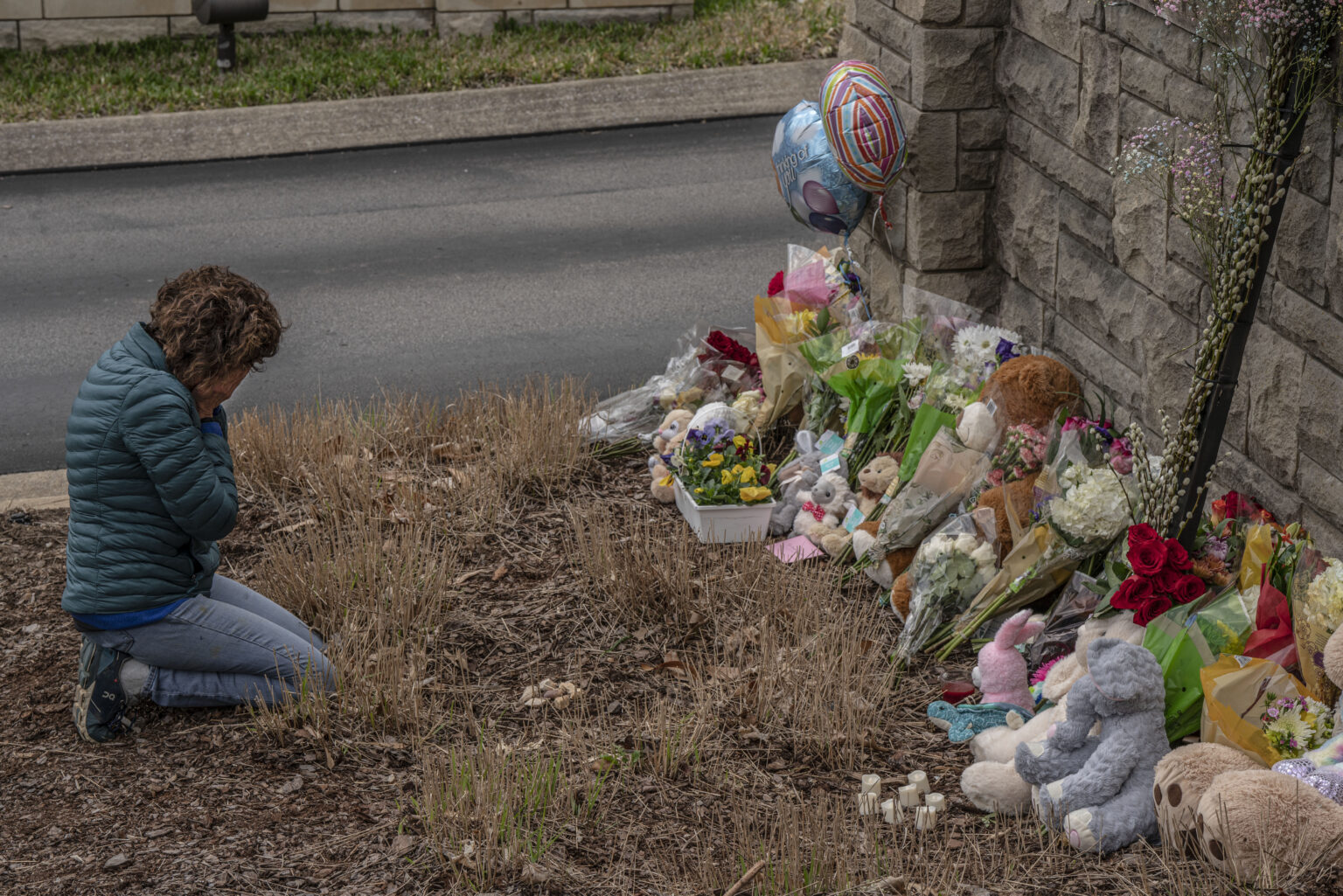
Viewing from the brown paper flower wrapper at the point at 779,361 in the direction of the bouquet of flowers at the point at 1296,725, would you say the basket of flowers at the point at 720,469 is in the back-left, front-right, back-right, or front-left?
front-right

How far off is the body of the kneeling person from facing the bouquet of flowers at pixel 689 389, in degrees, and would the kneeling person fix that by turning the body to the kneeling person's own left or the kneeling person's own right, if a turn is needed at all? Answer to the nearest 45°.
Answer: approximately 45° to the kneeling person's own left

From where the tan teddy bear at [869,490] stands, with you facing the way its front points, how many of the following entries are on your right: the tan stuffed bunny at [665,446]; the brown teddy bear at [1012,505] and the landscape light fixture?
2

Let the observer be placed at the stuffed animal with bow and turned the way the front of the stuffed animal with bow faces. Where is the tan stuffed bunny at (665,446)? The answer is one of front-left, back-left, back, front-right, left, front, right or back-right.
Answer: right

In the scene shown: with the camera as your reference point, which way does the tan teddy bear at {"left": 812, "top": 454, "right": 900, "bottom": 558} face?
facing the viewer and to the left of the viewer

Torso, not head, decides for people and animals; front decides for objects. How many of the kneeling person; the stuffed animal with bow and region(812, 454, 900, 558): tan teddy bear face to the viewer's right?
1

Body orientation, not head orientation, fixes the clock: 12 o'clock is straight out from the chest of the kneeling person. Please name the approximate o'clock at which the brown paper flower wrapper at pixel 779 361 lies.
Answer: The brown paper flower wrapper is roughly at 11 o'clock from the kneeling person.

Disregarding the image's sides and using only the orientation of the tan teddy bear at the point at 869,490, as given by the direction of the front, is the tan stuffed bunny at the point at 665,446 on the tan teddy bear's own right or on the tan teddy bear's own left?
on the tan teddy bear's own right

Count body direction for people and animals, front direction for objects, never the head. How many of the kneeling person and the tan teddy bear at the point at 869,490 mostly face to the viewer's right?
1

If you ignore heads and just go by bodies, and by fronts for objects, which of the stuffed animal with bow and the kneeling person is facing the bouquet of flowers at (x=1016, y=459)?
the kneeling person

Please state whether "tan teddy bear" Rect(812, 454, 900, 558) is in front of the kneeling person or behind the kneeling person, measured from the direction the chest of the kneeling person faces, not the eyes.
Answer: in front

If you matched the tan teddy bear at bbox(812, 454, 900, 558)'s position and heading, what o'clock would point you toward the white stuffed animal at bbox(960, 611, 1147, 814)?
The white stuffed animal is roughly at 10 o'clock from the tan teddy bear.

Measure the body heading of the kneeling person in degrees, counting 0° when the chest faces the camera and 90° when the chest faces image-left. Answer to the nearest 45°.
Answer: approximately 270°
